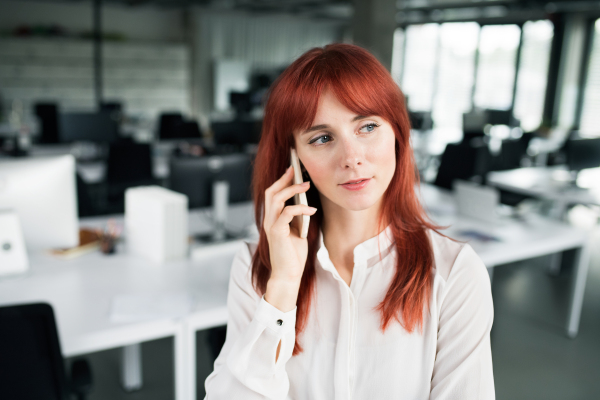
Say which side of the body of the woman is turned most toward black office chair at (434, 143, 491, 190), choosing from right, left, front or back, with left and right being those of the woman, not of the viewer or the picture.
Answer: back

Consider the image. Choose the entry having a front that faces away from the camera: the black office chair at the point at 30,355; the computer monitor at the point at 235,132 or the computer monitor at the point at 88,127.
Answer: the black office chair

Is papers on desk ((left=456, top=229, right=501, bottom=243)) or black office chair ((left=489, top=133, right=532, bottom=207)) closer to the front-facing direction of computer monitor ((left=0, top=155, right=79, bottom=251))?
the black office chair

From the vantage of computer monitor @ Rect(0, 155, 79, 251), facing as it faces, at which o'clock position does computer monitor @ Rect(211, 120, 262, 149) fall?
computer monitor @ Rect(211, 120, 262, 149) is roughly at 1 o'clock from computer monitor @ Rect(0, 155, 79, 251).

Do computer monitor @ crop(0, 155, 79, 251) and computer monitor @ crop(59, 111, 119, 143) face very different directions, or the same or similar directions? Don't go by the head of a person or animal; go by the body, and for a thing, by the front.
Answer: very different directions

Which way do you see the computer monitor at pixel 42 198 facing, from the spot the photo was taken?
facing away from the viewer

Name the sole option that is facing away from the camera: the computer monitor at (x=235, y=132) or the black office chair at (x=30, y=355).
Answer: the black office chair

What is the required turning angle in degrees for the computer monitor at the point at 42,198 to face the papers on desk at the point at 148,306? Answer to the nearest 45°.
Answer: approximately 135° to its right

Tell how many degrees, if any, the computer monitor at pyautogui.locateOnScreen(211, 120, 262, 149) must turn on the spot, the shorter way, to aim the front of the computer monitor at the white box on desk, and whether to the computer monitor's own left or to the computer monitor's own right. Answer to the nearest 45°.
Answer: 0° — it already faces it

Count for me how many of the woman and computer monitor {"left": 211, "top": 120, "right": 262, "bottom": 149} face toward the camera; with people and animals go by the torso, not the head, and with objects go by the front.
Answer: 2

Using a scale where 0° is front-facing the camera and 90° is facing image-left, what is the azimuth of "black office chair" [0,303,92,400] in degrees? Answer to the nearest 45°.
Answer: approximately 180°
